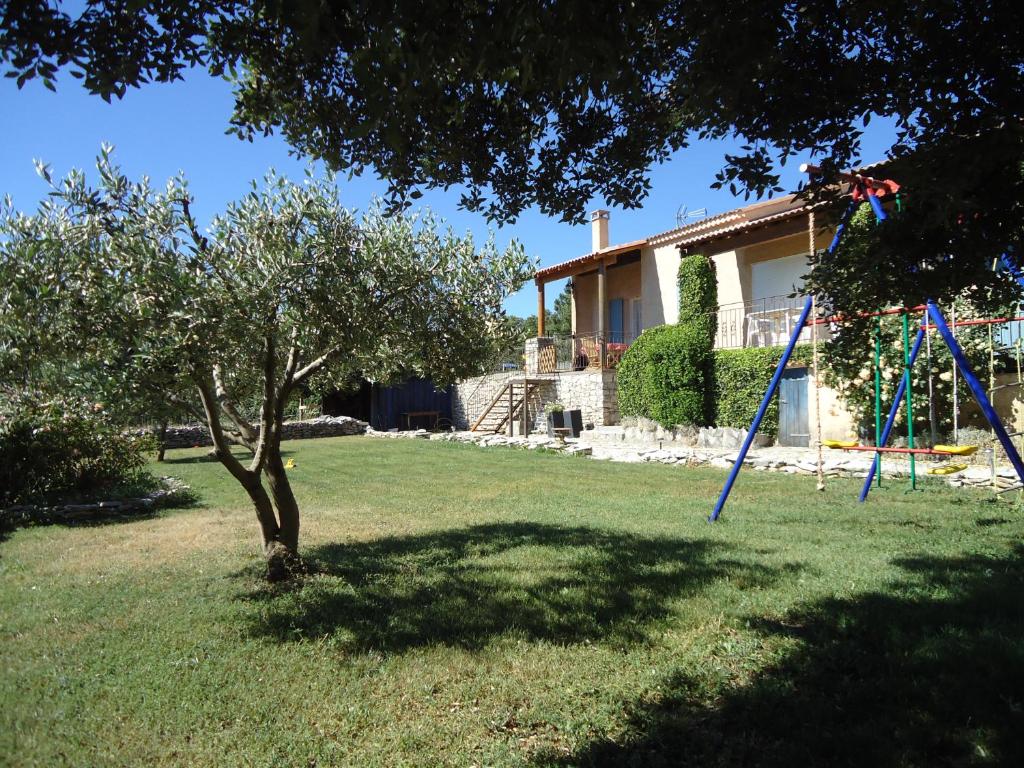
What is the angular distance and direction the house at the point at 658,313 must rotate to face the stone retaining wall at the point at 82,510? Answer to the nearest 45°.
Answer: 0° — it already faces it

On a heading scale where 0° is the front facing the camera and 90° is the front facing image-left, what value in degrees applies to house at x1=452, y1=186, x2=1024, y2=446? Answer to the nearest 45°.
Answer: approximately 45°

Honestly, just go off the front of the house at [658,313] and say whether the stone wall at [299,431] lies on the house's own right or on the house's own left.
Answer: on the house's own right

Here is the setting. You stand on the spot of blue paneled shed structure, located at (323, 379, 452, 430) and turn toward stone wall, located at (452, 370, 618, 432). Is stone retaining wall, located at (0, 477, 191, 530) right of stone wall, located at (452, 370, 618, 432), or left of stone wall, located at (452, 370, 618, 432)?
right

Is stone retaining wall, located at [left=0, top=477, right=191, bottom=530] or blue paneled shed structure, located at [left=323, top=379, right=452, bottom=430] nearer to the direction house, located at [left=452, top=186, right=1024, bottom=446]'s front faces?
the stone retaining wall

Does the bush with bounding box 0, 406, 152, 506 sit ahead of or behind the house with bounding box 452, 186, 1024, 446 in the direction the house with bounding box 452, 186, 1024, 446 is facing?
ahead

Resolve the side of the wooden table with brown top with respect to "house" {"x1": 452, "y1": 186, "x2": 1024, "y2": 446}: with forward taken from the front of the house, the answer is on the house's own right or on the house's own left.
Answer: on the house's own right

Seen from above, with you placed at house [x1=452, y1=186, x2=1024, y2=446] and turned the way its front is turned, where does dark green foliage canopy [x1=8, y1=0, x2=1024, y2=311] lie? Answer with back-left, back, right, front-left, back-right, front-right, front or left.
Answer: front-left

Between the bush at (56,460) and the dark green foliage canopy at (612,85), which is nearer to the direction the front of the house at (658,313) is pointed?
the bush

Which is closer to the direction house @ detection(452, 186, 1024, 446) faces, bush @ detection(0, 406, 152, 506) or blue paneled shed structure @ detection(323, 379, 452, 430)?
the bush
